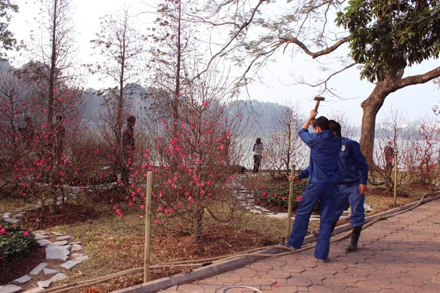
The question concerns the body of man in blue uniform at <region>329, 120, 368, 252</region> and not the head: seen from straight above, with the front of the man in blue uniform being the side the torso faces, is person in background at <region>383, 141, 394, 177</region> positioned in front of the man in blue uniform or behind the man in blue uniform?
behind

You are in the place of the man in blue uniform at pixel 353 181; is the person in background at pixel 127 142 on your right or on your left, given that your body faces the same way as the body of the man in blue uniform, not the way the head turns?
on your right

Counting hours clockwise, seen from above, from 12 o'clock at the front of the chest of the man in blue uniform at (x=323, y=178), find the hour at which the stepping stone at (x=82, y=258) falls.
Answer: The stepping stone is roughly at 10 o'clock from the man in blue uniform.

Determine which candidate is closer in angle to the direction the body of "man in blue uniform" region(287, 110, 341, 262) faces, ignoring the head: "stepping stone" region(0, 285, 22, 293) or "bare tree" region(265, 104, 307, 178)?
the bare tree

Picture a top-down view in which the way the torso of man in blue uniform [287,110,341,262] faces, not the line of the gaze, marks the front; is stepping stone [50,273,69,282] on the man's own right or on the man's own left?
on the man's own left

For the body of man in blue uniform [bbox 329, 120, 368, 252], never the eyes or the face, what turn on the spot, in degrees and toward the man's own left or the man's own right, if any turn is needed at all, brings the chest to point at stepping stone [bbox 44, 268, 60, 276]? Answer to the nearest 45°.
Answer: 0° — they already face it

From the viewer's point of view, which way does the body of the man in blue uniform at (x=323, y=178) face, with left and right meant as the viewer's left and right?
facing away from the viewer and to the left of the viewer

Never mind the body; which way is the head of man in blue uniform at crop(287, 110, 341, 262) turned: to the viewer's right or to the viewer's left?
to the viewer's left
